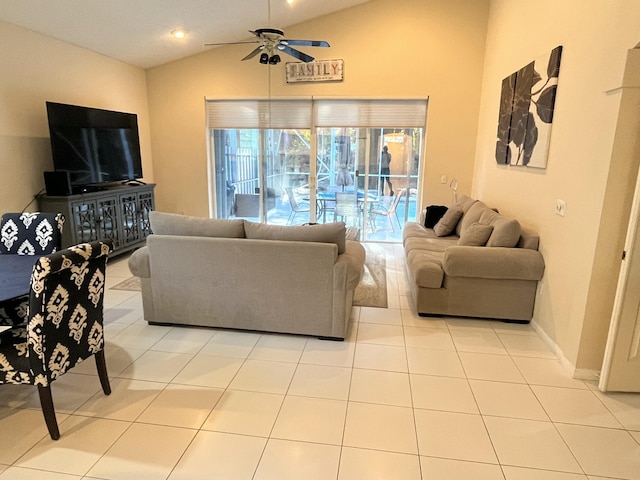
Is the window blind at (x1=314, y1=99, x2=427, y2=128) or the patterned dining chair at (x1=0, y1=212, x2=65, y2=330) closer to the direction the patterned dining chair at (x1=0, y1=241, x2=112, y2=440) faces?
the patterned dining chair

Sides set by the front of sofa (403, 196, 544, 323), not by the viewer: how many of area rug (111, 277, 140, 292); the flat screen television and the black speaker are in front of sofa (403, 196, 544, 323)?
3

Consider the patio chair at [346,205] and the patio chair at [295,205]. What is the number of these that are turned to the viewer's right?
1

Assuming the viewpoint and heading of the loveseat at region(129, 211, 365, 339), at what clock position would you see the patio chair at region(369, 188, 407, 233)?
The patio chair is roughly at 1 o'clock from the loveseat.

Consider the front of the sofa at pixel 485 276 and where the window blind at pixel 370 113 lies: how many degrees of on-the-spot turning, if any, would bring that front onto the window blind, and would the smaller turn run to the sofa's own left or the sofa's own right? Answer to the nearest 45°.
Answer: approximately 45° to the sofa's own right

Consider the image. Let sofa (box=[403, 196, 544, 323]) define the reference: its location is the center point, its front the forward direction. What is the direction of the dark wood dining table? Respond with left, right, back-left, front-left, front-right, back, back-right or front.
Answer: front-left

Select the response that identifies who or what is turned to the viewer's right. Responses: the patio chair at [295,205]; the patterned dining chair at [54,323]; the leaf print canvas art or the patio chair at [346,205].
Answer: the patio chair at [295,205]

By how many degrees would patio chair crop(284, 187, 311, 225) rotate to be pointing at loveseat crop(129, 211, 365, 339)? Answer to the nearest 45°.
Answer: approximately 90° to its right

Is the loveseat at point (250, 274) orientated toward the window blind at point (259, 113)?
yes

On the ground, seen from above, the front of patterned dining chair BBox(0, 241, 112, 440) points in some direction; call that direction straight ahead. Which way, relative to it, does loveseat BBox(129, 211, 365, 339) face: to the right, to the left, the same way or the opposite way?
to the right

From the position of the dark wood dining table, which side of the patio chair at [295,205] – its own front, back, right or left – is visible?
right

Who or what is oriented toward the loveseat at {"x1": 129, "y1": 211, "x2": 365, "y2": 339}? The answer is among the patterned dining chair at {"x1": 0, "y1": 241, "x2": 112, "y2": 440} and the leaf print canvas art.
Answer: the leaf print canvas art

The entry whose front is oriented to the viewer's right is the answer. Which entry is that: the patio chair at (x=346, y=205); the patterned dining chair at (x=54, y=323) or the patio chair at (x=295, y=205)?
the patio chair at (x=295, y=205)
